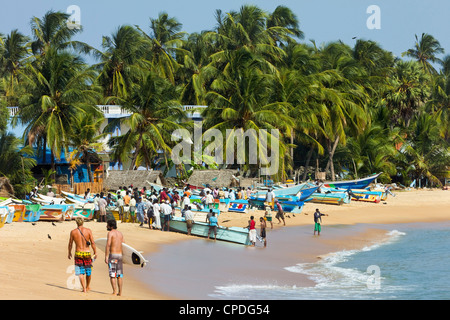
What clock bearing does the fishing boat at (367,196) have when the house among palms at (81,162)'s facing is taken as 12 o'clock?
The fishing boat is roughly at 9 o'clock from the house among palms.

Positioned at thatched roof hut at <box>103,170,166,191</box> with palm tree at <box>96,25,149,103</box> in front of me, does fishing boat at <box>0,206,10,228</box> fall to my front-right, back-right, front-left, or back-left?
back-left

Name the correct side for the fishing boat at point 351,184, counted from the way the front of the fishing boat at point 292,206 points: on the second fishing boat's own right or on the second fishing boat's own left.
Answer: on the second fishing boat's own left

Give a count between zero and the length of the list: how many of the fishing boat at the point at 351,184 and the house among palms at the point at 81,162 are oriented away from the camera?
0

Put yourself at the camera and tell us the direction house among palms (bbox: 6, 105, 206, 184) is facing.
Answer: facing the viewer

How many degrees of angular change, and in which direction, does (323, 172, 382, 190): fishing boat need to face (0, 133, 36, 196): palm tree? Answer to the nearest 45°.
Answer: approximately 135° to its right

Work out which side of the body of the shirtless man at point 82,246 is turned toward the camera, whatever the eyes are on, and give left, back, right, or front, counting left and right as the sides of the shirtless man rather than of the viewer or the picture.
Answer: back

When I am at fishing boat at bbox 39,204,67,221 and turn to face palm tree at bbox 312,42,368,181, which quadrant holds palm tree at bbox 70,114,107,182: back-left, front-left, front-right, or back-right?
front-left

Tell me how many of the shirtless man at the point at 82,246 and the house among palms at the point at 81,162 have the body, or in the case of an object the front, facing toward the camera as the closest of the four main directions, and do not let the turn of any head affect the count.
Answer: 1

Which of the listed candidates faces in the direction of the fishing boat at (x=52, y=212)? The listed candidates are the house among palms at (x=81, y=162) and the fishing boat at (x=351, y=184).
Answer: the house among palms

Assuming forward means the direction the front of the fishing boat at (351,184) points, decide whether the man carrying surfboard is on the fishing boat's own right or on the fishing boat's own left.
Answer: on the fishing boat's own right

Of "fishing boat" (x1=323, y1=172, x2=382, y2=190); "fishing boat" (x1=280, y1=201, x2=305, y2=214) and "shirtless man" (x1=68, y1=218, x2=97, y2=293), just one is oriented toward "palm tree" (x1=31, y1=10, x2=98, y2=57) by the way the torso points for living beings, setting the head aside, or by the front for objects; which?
the shirtless man

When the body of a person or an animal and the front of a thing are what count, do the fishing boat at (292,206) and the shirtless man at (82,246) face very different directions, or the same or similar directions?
very different directions

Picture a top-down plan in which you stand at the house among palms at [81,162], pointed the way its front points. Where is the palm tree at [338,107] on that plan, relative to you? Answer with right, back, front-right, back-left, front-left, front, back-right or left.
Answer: left

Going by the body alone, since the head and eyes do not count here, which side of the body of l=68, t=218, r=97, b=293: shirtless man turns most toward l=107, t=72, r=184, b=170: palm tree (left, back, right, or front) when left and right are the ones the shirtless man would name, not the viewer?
front
